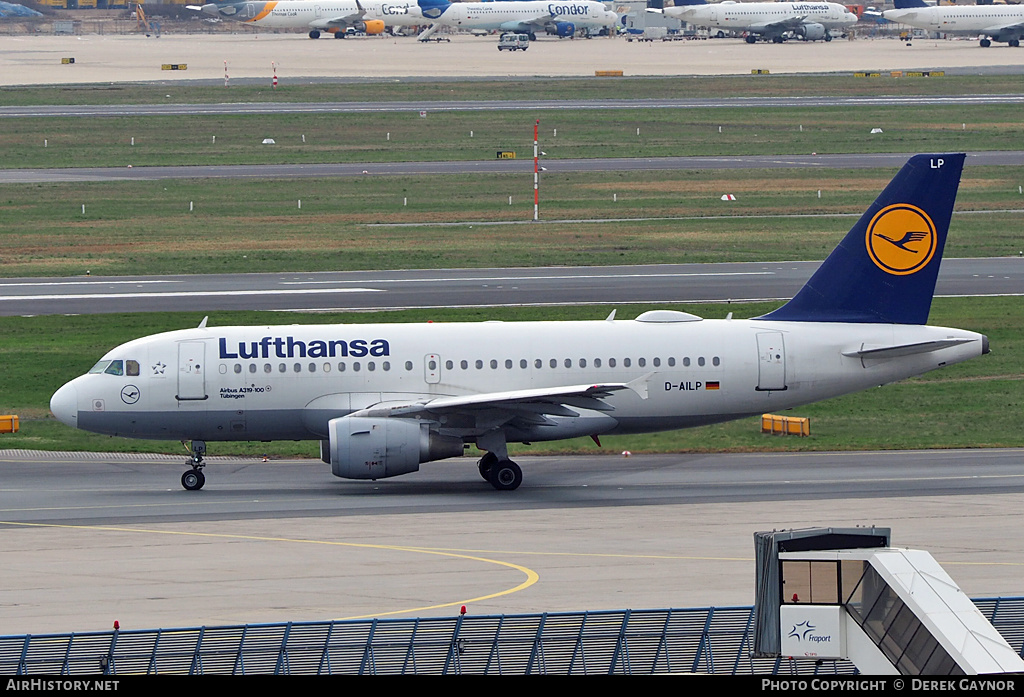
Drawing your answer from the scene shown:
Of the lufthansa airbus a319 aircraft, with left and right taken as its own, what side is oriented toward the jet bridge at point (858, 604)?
left

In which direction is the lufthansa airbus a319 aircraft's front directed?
to the viewer's left

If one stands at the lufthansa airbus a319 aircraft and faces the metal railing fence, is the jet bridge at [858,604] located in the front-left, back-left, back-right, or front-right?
front-left

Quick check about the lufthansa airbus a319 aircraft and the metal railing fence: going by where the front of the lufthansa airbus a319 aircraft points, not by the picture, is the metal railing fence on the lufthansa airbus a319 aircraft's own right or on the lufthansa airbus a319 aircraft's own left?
on the lufthansa airbus a319 aircraft's own left
